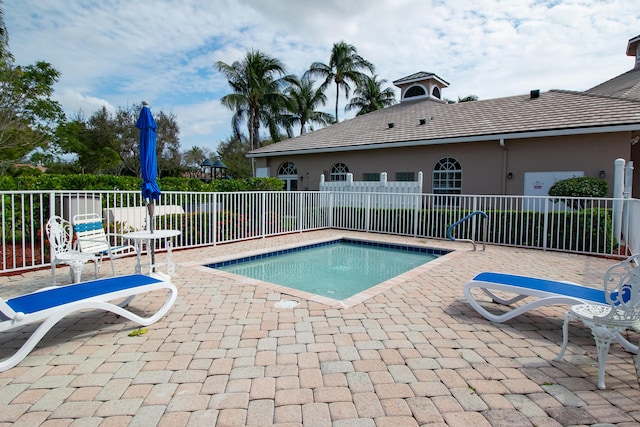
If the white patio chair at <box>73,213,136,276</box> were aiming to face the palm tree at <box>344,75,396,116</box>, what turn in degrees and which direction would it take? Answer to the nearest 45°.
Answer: approximately 90° to its left

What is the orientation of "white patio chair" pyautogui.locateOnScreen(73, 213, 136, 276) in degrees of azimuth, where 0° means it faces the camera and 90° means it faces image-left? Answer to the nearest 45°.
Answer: approximately 315°

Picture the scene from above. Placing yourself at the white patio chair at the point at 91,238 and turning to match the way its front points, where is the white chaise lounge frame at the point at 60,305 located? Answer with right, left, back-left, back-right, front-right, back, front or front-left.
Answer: front-right

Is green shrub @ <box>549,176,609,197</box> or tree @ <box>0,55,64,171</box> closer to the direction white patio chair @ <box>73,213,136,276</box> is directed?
the green shrub

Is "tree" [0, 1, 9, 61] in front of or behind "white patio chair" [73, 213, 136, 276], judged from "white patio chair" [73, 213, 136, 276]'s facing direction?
behind
